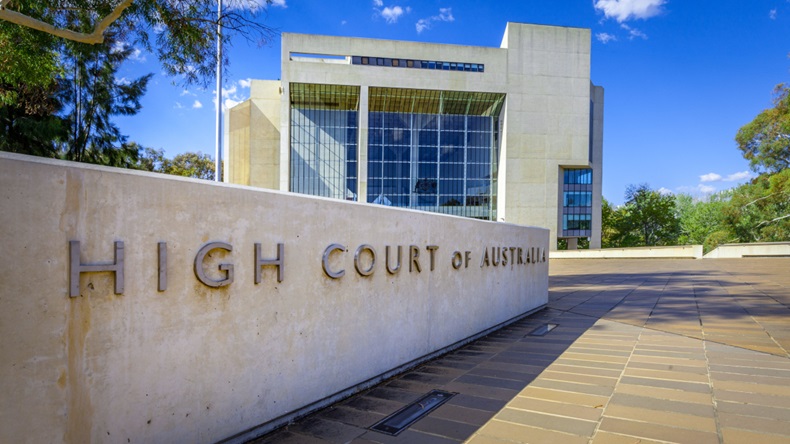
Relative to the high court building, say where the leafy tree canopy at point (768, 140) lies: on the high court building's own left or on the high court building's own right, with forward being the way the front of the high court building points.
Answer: on the high court building's own left

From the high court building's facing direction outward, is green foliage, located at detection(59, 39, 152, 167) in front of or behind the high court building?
in front

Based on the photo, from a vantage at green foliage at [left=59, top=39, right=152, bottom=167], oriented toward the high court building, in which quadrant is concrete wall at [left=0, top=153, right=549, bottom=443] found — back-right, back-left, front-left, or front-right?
back-right

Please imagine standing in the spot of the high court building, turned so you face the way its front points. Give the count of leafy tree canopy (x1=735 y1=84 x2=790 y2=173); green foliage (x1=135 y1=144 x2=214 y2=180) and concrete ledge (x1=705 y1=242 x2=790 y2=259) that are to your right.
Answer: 1

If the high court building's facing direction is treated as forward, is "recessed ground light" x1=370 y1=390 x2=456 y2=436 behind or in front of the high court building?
in front

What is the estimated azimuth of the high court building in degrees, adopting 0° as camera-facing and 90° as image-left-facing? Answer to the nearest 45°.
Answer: approximately 0°

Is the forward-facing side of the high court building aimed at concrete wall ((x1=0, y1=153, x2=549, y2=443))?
yes

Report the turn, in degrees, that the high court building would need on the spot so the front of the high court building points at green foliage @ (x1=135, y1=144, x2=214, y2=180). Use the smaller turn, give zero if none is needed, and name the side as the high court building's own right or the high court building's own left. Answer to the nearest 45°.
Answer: approximately 90° to the high court building's own right

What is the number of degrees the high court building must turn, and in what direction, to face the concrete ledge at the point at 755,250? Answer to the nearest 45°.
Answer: approximately 45° to its left
